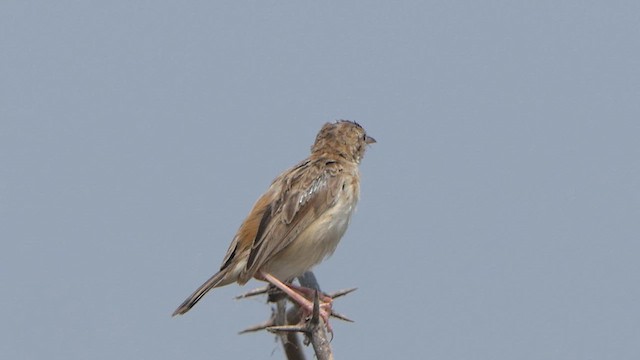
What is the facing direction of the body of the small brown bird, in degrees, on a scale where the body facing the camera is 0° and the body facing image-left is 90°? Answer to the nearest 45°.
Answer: approximately 225°
